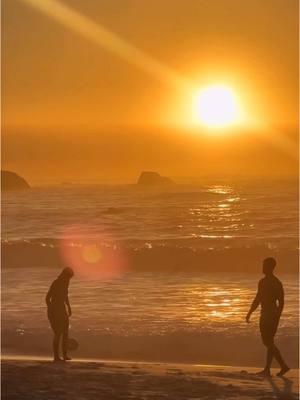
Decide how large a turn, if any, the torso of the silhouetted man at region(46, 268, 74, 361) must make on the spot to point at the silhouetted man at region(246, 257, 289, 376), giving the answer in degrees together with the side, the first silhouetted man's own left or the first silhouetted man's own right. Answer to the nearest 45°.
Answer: approximately 45° to the first silhouetted man's own right

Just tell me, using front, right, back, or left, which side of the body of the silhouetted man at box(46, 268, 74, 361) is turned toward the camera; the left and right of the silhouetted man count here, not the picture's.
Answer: right
